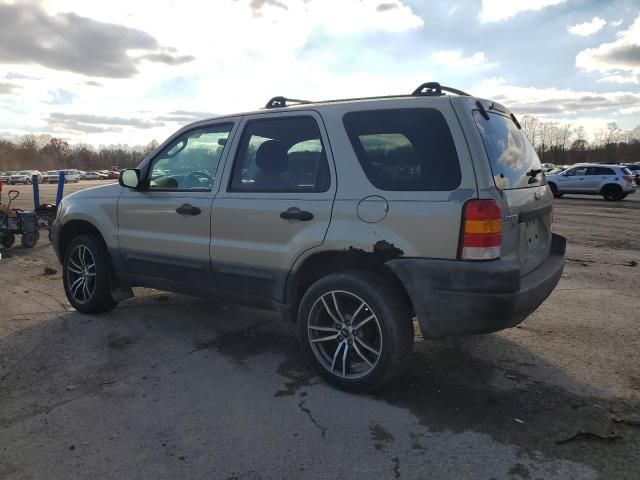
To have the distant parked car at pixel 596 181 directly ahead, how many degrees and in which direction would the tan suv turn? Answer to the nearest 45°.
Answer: approximately 90° to its right

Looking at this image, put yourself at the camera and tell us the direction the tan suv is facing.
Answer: facing away from the viewer and to the left of the viewer
